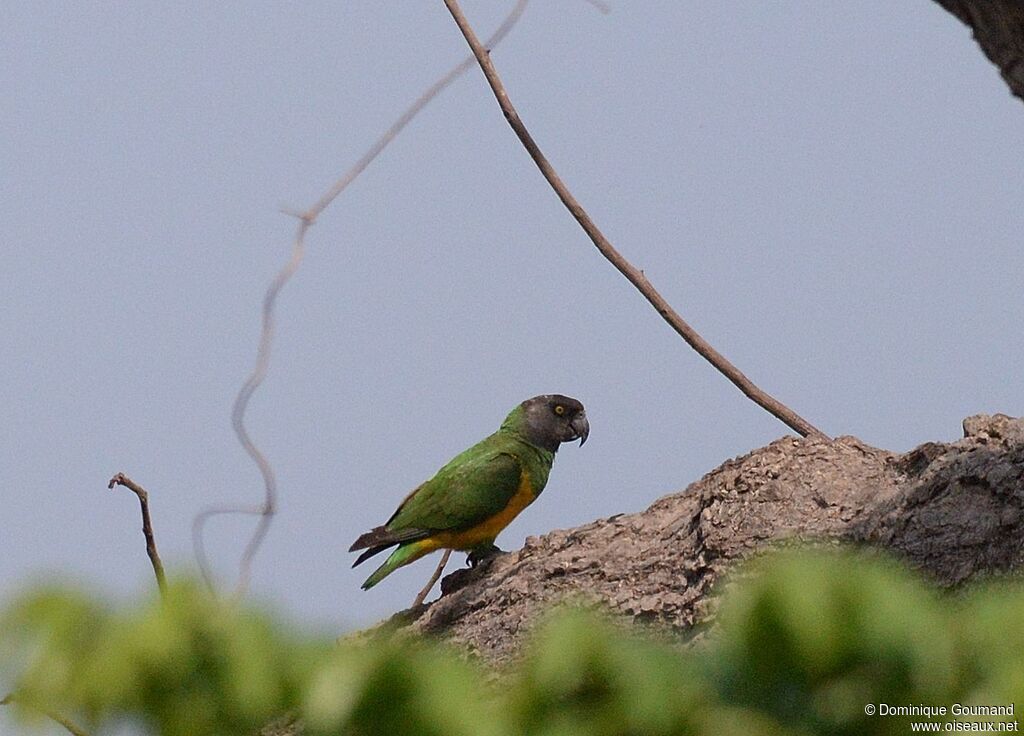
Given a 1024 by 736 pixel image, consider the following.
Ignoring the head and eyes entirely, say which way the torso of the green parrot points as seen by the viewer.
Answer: to the viewer's right
